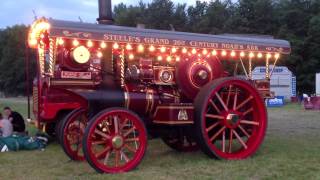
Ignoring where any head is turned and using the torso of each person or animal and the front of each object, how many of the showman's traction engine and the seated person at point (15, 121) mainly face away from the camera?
0

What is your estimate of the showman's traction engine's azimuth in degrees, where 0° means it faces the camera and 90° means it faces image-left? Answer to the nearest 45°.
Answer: approximately 45°

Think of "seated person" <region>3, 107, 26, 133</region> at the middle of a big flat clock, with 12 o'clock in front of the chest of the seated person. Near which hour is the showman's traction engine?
The showman's traction engine is roughly at 8 o'clock from the seated person.

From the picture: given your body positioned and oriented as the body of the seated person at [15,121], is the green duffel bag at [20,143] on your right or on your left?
on your left
